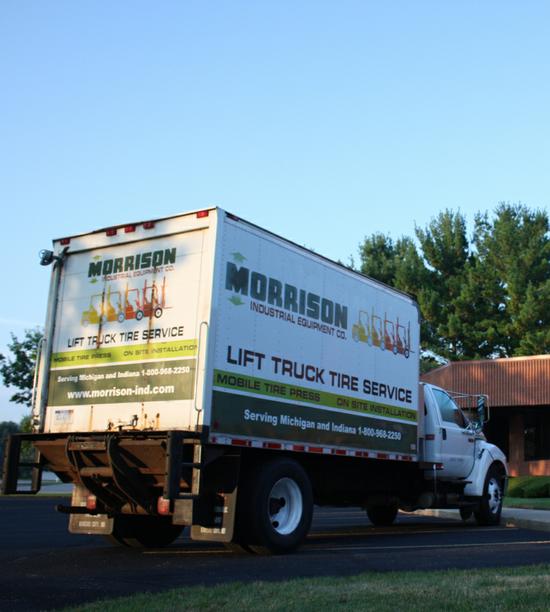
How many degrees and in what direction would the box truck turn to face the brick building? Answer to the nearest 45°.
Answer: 0° — it already faces it

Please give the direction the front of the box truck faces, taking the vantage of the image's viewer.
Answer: facing away from the viewer and to the right of the viewer
